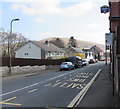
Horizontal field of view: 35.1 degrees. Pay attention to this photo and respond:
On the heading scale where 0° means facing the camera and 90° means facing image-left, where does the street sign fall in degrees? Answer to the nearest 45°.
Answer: approximately 0°
